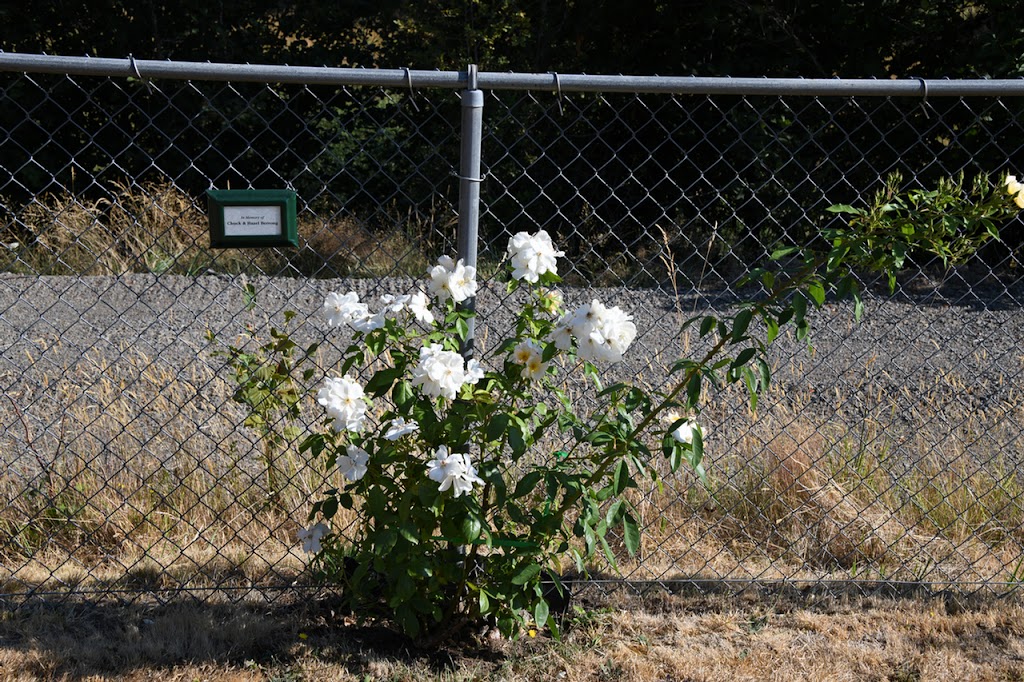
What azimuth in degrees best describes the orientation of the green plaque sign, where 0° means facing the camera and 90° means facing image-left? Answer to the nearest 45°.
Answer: approximately 0°
